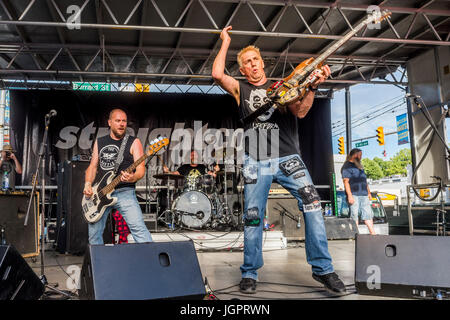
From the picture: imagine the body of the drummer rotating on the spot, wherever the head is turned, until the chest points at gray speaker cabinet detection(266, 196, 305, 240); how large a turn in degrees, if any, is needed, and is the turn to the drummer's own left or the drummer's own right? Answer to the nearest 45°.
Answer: approximately 45° to the drummer's own left

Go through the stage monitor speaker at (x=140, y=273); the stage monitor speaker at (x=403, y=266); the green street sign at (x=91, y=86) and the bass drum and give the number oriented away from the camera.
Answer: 2

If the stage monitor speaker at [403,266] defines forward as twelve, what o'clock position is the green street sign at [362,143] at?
The green street sign is roughly at 12 o'clock from the stage monitor speaker.

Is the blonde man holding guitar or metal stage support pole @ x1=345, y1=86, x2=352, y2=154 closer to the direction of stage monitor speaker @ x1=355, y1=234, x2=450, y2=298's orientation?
the metal stage support pole

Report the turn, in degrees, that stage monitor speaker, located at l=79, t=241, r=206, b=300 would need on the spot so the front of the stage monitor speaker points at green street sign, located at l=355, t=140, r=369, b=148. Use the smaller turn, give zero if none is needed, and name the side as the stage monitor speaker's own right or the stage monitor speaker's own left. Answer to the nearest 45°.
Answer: approximately 45° to the stage monitor speaker's own right

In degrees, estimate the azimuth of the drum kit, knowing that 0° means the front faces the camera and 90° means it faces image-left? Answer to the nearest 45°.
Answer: approximately 0°

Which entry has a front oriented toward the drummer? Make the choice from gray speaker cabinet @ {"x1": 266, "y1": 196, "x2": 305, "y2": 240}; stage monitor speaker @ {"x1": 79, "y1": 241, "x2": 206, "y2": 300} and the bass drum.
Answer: the stage monitor speaker

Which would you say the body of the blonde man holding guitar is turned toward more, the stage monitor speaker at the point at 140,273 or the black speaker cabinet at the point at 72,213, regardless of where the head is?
the stage monitor speaker

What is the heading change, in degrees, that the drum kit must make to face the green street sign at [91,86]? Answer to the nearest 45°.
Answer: approximately 135° to its right

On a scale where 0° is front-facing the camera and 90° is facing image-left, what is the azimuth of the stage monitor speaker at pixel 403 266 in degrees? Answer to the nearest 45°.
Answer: approximately 180°

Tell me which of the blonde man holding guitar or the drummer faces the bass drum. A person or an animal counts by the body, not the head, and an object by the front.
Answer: the drummer
